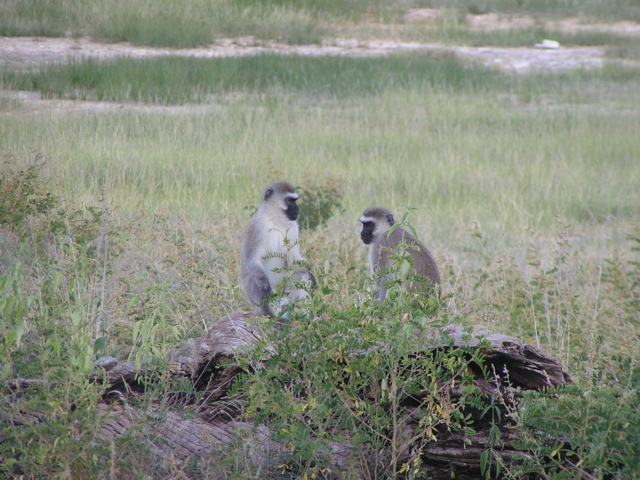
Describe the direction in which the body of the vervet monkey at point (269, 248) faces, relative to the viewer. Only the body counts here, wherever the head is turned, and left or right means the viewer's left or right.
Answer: facing the viewer and to the right of the viewer

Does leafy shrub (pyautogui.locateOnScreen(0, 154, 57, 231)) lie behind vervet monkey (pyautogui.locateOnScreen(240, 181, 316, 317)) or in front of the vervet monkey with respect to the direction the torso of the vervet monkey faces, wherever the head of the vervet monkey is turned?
behind
